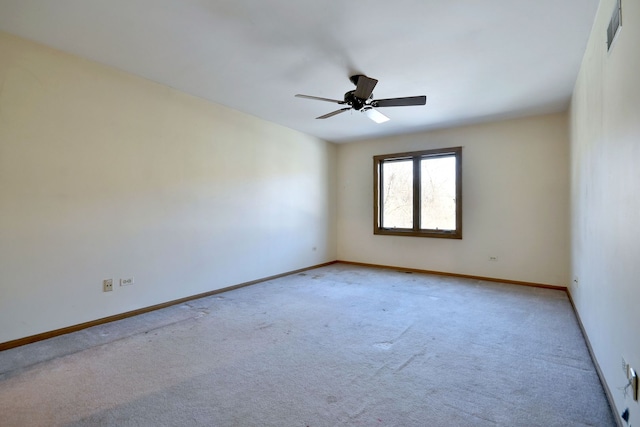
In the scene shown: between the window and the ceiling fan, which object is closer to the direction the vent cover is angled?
the ceiling fan

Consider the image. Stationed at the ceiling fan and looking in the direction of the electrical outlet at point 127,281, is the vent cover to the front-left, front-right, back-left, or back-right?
back-left

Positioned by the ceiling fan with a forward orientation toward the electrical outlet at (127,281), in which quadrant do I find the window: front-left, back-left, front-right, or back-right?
back-right

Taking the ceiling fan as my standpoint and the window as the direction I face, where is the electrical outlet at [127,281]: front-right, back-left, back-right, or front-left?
back-left

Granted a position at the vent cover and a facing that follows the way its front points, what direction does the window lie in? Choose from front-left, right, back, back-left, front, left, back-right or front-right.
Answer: front-right

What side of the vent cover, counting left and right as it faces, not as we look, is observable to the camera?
left

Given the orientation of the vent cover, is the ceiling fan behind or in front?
in front

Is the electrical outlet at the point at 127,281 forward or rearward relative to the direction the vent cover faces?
forward
